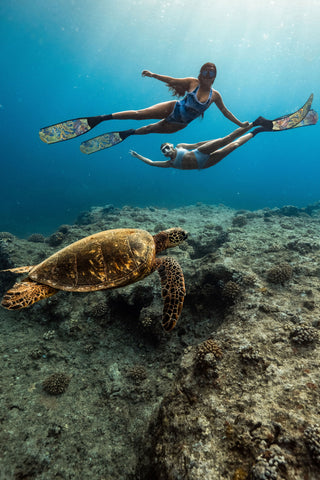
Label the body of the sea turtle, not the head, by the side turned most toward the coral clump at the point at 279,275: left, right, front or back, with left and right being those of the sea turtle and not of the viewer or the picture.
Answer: front

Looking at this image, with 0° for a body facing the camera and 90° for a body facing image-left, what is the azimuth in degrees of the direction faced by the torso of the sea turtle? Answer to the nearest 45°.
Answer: approximately 270°
